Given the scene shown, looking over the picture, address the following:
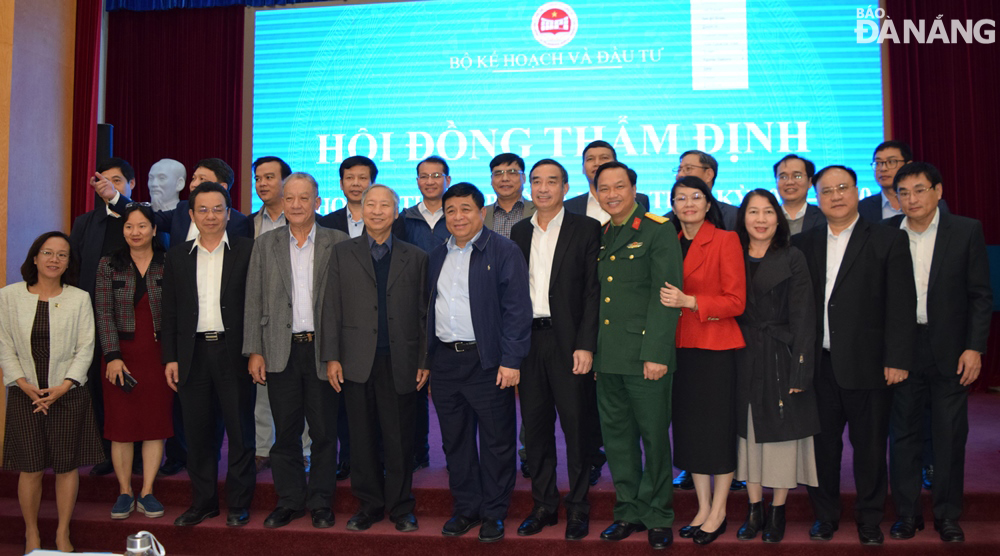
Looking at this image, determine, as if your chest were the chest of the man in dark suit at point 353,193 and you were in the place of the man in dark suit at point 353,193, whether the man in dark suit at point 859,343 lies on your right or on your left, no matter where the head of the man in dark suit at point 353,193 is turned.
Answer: on your left

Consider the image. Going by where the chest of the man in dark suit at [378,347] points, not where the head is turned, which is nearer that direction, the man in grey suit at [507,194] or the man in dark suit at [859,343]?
the man in dark suit

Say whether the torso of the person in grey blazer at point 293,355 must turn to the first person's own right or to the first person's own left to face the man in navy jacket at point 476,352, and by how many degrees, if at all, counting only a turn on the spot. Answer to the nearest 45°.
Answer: approximately 45° to the first person's own left

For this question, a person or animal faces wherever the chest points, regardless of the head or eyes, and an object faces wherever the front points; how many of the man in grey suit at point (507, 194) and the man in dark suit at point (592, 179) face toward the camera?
2

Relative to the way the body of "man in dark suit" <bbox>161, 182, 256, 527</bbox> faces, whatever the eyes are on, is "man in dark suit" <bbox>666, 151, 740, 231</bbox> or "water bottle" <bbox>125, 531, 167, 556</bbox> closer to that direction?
the water bottle

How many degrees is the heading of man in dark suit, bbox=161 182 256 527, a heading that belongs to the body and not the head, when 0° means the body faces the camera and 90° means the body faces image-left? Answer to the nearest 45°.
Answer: approximately 0°
